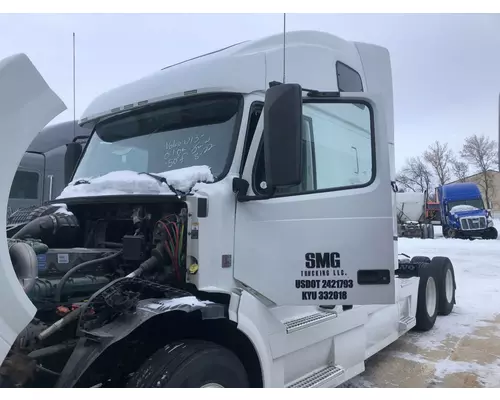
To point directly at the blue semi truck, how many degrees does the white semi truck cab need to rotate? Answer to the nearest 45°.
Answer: approximately 180°

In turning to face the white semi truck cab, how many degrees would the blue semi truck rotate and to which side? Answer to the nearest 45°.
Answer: approximately 45° to its right

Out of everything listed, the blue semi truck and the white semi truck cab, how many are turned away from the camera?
0

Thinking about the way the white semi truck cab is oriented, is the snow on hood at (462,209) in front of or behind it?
behind

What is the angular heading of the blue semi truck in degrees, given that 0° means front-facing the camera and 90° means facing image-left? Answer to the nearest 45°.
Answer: approximately 315°

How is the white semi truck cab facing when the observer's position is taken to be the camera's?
facing the viewer and to the left of the viewer
